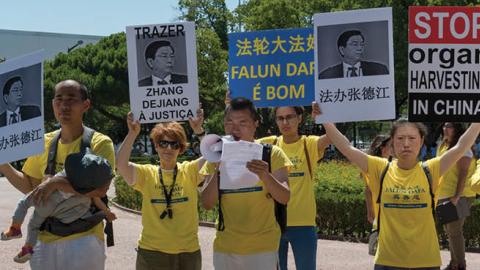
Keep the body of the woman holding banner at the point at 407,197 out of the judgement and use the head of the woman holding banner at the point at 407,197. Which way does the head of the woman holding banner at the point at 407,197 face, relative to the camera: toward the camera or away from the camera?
toward the camera

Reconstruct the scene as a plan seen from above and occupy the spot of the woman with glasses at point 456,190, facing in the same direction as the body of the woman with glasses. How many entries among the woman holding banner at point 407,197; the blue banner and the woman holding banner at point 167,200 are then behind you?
0

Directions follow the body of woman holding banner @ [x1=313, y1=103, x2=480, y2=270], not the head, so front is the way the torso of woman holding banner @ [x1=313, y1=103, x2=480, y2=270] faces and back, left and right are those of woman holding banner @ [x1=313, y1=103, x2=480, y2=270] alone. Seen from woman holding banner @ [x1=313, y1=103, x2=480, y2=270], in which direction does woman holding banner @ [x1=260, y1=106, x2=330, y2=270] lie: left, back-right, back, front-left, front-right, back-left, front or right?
back-right

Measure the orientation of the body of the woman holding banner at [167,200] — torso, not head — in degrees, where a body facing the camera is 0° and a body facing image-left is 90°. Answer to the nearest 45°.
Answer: approximately 0°

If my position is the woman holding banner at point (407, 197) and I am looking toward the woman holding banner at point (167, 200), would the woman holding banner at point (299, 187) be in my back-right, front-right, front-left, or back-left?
front-right

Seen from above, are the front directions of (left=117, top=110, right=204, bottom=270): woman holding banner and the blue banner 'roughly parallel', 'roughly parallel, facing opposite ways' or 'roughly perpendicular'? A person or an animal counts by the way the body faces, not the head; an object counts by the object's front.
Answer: roughly parallel

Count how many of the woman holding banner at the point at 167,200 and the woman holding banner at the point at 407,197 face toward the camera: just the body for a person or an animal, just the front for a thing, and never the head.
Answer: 2

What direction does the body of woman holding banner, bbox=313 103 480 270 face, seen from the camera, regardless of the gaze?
toward the camera

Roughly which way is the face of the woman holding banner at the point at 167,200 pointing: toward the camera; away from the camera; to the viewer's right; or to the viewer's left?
toward the camera

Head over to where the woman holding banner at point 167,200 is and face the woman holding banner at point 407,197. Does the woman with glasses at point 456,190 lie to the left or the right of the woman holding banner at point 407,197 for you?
left

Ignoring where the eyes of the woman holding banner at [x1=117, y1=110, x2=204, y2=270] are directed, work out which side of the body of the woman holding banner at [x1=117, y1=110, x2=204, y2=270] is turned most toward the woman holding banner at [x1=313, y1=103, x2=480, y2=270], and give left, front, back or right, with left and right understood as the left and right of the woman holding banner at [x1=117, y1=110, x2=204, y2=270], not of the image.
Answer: left

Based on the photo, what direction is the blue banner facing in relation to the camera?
toward the camera

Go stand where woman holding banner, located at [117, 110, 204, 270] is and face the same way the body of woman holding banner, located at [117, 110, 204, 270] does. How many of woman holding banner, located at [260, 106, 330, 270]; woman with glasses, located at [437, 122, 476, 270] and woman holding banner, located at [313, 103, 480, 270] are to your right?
0

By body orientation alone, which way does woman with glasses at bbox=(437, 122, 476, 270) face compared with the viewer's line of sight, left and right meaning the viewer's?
facing the viewer and to the left of the viewer

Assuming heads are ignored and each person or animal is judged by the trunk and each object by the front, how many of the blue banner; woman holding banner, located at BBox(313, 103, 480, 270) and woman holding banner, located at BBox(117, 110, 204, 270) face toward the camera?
3

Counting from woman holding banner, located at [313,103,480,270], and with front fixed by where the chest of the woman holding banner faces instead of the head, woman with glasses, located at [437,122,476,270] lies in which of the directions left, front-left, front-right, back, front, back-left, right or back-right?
back

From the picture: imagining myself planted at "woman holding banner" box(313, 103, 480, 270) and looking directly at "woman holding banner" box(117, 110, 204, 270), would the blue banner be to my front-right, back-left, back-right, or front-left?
front-right

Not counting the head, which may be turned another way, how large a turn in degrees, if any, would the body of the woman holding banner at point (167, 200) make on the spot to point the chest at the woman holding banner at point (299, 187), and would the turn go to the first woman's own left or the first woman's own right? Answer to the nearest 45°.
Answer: approximately 135° to the first woman's own left

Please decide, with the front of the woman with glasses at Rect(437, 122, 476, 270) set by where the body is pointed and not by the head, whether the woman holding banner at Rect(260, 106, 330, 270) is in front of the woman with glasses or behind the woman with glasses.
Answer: in front

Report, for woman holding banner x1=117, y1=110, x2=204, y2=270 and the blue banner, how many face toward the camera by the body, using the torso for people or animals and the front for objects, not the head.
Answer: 2
